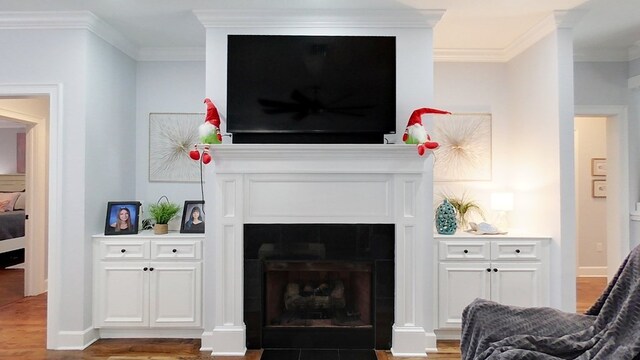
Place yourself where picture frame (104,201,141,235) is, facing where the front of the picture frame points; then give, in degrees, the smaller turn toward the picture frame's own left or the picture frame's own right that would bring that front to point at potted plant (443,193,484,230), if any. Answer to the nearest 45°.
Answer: approximately 90° to the picture frame's own left

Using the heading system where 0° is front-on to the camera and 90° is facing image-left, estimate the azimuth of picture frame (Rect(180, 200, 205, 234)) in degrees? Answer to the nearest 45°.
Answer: approximately 0°

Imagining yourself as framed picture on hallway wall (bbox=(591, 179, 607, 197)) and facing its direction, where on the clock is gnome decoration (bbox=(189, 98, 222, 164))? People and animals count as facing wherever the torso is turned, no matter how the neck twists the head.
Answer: The gnome decoration is roughly at 1 o'clock from the framed picture on hallway wall.

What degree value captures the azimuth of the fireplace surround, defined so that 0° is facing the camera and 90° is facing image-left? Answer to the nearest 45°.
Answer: approximately 0°

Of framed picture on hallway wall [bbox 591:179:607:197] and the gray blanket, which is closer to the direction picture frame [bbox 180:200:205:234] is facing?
the gray blanket

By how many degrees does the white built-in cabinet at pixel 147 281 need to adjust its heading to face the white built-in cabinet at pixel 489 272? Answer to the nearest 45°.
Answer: approximately 45° to its left

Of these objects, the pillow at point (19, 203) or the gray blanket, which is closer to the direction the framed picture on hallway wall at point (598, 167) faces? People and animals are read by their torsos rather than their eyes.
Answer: the gray blanket

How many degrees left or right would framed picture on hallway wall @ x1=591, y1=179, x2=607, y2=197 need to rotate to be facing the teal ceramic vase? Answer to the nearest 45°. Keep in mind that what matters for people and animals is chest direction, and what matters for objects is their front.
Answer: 0° — it already faces it

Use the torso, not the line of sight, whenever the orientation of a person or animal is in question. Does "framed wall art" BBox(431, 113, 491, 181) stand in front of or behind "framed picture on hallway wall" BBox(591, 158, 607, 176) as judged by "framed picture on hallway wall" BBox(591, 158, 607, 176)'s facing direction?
in front

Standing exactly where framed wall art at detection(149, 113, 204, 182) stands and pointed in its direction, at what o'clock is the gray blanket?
The gray blanket is roughly at 11 o'clock from the framed wall art.

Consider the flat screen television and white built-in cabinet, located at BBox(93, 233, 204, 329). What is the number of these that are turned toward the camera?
2
